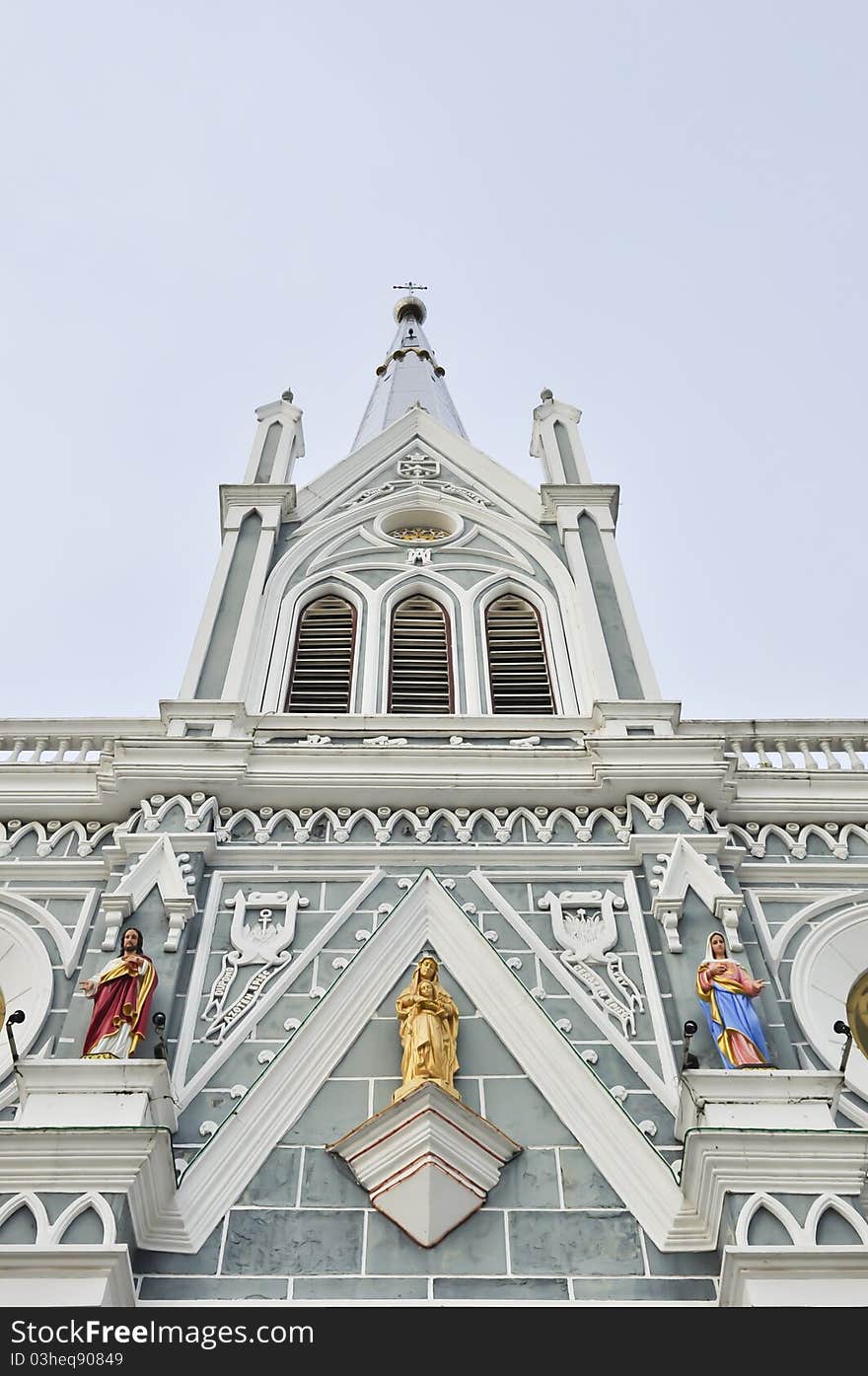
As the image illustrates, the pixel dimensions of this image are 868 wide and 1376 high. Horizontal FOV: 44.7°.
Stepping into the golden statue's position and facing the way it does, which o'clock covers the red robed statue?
The red robed statue is roughly at 3 o'clock from the golden statue.

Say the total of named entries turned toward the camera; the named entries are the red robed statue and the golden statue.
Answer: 2

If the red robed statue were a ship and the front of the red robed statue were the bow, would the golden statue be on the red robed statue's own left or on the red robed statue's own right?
on the red robed statue's own left

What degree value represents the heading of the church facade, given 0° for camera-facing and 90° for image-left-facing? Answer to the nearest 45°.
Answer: approximately 0°

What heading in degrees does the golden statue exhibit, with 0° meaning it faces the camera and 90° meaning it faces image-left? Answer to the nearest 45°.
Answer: approximately 0°
